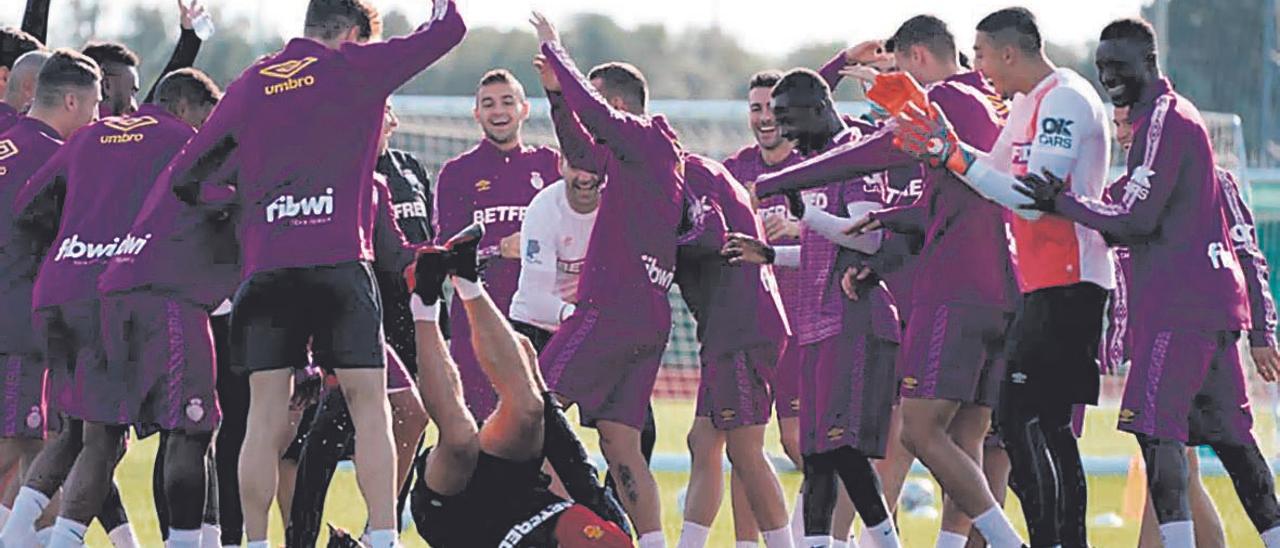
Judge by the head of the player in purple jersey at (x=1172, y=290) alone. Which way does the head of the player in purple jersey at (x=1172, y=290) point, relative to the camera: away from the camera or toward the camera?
toward the camera

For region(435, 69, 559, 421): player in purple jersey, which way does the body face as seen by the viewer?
toward the camera

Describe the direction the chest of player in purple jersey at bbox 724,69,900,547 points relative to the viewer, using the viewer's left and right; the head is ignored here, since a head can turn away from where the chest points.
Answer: facing to the left of the viewer

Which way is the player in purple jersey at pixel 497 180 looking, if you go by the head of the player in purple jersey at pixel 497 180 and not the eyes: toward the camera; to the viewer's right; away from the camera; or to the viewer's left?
toward the camera

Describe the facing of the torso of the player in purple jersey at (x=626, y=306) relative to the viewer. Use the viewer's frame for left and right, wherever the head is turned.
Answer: facing away from the viewer and to the left of the viewer

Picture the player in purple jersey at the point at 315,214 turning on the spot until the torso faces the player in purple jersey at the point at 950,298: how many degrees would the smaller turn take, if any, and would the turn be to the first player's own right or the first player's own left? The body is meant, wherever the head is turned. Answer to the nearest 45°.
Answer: approximately 90° to the first player's own right

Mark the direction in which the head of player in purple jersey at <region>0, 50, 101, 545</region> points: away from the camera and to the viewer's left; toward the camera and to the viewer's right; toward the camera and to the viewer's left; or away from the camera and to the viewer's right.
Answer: away from the camera and to the viewer's right

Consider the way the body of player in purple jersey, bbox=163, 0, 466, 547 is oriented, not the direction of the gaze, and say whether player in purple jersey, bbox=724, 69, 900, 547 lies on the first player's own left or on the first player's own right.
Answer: on the first player's own right

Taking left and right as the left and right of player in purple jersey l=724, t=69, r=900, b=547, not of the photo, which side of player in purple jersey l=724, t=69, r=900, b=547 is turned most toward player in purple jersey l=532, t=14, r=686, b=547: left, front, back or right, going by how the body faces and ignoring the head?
front

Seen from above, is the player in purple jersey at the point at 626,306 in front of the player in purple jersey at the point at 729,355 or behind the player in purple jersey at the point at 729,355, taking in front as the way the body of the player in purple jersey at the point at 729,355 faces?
in front

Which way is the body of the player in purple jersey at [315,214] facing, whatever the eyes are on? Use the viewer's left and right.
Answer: facing away from the viewer
